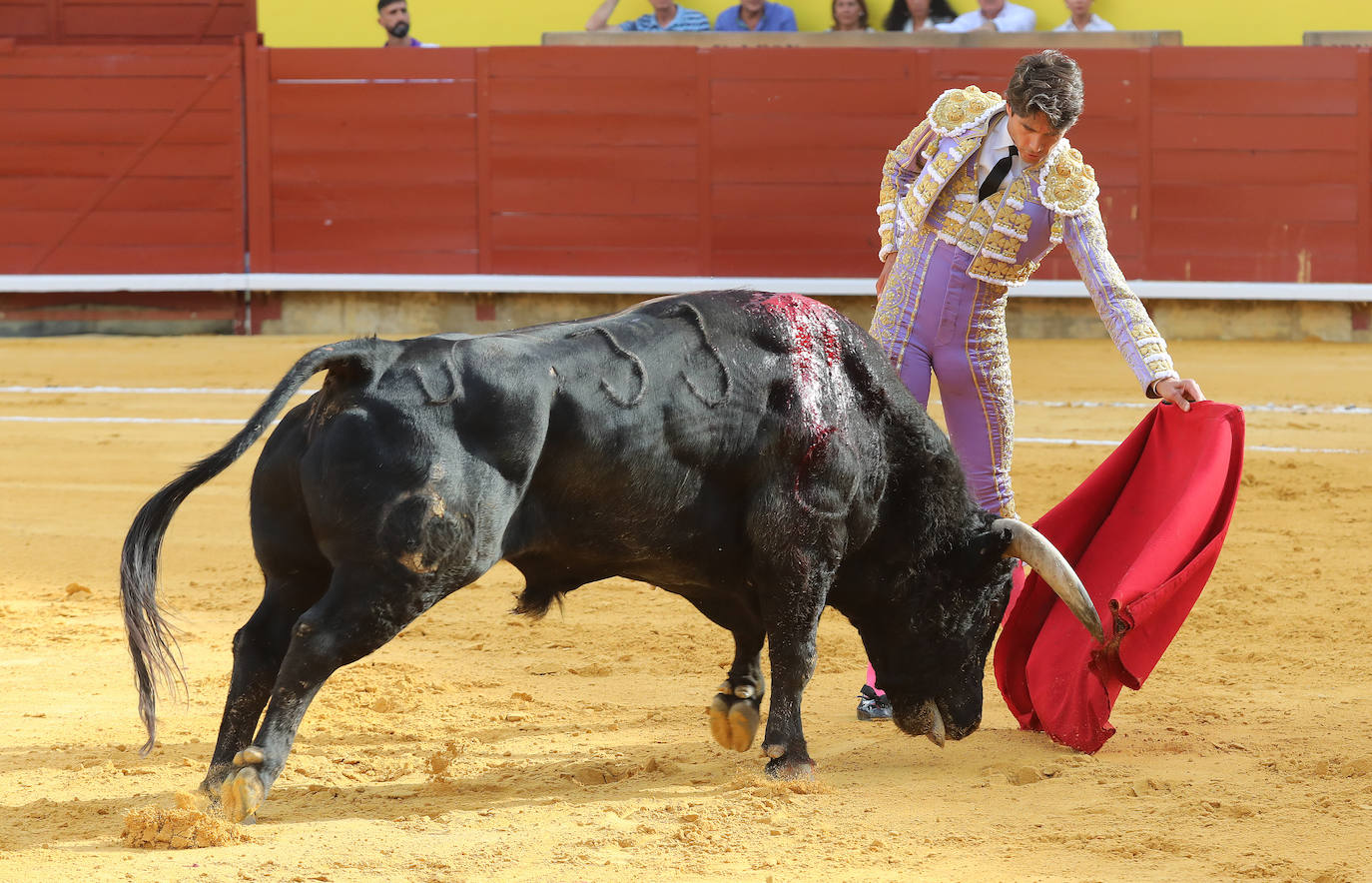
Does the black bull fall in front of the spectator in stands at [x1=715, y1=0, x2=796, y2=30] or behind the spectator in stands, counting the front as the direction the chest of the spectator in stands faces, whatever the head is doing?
in front

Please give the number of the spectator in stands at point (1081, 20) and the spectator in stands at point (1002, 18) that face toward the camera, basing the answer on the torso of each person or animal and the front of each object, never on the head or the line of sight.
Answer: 2

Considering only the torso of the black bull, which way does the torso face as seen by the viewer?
to the viewer's right

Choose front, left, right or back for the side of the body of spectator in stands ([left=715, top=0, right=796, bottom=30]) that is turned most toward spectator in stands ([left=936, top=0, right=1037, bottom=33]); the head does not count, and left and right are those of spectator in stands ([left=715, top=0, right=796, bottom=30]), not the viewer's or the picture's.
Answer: left

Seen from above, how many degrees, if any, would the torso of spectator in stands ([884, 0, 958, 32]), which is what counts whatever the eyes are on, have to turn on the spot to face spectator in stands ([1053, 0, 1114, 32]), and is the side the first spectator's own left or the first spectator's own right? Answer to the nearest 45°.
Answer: approximately 90° to the first spectator's own left

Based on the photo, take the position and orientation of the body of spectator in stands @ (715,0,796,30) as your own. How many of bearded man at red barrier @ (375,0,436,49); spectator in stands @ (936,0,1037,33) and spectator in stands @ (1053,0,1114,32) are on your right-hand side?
1

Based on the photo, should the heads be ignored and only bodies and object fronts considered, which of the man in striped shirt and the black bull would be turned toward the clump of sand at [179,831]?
the man in striped shirt

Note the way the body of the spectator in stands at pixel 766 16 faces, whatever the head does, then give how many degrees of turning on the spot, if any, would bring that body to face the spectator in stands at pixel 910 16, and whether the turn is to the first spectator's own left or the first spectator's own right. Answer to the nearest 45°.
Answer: approximately 90° to the first spectator's own left

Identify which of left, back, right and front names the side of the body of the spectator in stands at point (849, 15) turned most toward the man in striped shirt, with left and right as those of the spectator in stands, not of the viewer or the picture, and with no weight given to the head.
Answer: right

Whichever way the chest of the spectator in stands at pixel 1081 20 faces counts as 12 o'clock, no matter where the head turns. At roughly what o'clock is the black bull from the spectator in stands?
The black bull is roughly at 12 o'clock from the spectator in stands.

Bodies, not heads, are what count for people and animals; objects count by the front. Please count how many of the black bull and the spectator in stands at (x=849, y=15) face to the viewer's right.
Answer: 1
